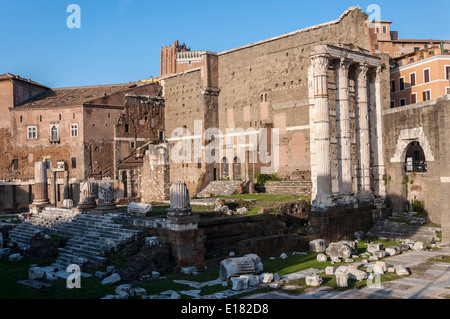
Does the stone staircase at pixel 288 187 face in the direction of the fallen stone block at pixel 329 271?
yes

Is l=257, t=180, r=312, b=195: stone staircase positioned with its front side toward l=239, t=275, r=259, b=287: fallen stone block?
yes

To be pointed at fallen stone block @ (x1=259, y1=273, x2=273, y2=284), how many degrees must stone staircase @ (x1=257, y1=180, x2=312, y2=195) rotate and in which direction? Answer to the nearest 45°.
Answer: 0° — it already faces it

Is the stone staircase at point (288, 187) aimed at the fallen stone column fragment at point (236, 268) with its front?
yes

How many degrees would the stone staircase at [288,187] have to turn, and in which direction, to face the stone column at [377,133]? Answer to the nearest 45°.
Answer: approximately 45° to its left

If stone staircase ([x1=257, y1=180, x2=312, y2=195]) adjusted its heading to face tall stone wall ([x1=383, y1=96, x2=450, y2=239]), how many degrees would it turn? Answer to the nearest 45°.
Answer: approximately 45° to its left

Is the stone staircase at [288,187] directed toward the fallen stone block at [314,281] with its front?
yes

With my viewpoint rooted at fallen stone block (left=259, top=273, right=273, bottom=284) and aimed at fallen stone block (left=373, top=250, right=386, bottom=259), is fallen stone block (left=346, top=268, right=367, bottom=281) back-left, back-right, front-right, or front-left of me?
front-right

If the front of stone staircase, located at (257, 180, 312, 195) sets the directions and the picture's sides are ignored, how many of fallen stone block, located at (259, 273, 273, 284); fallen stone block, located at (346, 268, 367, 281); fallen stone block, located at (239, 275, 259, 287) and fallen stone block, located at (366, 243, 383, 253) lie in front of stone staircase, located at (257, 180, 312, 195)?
4

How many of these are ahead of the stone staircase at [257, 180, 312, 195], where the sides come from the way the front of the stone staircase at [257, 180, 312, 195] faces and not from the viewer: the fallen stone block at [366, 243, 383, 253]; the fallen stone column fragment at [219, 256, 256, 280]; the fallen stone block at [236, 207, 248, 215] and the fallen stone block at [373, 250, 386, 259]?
4

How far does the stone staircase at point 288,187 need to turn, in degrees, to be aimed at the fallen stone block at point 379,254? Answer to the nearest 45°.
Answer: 0° — it already faces it

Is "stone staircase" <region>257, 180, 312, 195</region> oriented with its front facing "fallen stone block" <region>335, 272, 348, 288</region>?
yes

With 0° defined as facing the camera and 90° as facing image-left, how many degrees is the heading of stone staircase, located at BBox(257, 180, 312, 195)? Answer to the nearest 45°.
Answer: approximately 0°

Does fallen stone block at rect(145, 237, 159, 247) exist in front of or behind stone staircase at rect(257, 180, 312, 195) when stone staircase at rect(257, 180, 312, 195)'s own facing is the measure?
in front

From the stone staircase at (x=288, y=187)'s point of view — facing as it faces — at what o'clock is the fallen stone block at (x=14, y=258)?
The fallen stone block is roughly at 1 o'clock from the stone staircase.
